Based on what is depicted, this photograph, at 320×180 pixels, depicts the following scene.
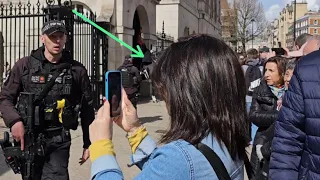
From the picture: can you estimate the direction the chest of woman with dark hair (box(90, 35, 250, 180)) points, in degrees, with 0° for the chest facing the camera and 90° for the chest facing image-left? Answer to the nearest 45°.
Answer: approximately 135°

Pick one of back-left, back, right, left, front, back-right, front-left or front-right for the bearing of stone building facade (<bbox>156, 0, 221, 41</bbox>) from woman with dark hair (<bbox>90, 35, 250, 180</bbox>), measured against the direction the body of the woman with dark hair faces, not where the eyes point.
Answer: front-right

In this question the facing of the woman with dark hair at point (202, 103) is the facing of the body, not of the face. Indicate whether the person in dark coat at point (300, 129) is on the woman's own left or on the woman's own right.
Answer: on the woman's own right

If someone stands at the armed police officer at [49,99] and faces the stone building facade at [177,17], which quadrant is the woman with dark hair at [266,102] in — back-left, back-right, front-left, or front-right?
front-right

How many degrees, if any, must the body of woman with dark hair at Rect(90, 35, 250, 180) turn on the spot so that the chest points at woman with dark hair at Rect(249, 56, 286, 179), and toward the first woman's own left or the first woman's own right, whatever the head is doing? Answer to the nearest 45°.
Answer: approximately 45° to the first woman's own right

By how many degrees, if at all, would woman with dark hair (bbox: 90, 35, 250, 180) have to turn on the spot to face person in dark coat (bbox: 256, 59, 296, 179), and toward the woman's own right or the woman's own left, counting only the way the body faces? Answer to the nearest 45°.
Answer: approximately 45° to the woman's own right

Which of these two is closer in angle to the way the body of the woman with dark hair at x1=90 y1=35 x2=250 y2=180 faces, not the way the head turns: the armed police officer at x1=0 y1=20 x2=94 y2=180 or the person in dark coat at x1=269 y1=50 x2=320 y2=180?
the armed police officer

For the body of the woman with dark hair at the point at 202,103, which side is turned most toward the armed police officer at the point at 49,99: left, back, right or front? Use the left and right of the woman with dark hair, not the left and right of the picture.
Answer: front
